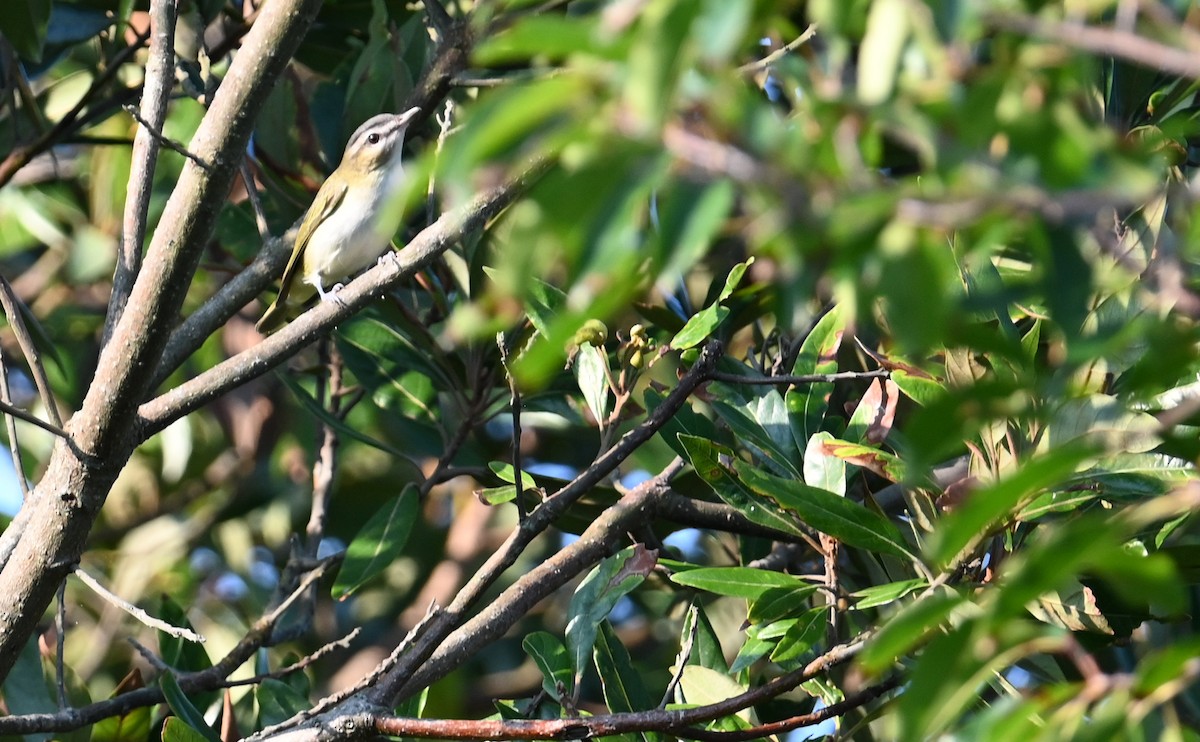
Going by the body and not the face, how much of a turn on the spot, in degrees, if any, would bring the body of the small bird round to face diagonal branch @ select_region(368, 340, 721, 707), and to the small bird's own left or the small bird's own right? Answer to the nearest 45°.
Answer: approximately 45° to the small bird's own left

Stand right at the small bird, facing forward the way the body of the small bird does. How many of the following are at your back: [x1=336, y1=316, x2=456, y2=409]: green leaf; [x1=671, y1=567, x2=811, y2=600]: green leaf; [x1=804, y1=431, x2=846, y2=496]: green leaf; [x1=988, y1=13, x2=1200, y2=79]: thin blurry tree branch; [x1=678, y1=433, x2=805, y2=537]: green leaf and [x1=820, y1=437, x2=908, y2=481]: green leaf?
0

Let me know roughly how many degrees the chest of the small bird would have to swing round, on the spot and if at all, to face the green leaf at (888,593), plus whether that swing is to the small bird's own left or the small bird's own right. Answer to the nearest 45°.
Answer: approximately 45° to the small bird's own left

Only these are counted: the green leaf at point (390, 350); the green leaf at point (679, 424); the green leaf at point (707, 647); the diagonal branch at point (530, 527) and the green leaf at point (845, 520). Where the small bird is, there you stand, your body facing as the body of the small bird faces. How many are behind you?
0

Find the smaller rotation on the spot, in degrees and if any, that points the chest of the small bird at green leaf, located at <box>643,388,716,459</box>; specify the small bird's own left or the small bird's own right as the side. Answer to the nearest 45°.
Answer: approximately 45° to the small bird's own left

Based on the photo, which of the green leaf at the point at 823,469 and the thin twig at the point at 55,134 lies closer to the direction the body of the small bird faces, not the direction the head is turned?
the green leaf

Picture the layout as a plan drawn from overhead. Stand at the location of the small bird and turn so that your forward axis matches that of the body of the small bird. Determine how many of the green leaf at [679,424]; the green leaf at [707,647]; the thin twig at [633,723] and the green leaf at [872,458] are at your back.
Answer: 0

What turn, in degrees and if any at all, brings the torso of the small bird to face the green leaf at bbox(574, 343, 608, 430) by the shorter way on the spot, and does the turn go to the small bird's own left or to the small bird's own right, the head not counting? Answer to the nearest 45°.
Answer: approximately 45° to the small bird's own left

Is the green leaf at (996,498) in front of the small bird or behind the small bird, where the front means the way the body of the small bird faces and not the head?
in front

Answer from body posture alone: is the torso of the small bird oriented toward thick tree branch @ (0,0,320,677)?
no

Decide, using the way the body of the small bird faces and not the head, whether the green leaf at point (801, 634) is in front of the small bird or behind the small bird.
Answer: in front

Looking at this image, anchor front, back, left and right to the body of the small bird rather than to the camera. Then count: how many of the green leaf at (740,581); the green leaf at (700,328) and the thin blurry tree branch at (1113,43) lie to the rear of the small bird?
0

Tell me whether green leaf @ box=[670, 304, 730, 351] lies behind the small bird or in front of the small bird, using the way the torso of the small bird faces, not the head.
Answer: in front

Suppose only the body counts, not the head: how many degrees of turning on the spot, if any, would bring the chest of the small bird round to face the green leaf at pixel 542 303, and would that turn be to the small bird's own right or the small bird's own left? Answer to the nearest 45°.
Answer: approximately 45° to the small bird's own left

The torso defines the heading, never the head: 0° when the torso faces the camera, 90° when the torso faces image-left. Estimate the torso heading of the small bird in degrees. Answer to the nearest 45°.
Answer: approximately 315°
